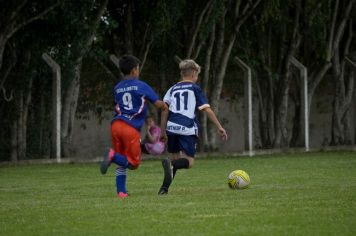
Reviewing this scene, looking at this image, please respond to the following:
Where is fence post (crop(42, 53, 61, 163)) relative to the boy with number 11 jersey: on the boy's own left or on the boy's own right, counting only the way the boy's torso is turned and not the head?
on the boy's own left

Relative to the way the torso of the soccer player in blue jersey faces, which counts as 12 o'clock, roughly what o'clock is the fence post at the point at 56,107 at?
The fence post is roughly at 10 o'clock from the soccer player in blue jersey.

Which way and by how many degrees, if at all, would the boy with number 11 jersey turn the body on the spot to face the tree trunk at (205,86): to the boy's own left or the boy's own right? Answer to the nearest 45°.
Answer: approximately 45° to the boy's own left

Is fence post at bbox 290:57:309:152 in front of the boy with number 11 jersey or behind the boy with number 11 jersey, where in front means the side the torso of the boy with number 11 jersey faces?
in front

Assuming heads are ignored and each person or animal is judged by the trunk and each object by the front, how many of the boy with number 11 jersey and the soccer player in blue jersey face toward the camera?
0

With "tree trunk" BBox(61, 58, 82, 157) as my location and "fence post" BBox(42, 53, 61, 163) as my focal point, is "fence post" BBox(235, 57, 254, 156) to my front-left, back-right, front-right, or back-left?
back-left

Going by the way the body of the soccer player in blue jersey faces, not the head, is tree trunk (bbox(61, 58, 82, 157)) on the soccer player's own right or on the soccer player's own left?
on the soccer player's own left

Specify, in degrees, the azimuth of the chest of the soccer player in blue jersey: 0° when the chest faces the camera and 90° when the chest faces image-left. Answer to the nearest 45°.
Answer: approximately 225°

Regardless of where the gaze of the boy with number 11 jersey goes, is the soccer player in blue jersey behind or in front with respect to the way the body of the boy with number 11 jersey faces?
behind

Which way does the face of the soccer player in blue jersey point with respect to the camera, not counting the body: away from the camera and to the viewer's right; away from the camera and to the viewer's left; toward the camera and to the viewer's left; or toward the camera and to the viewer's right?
away from the camera and to the viewer's right

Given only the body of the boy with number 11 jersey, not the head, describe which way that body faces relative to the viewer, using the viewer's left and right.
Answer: facing away from the viewer and to the right of the viewer
